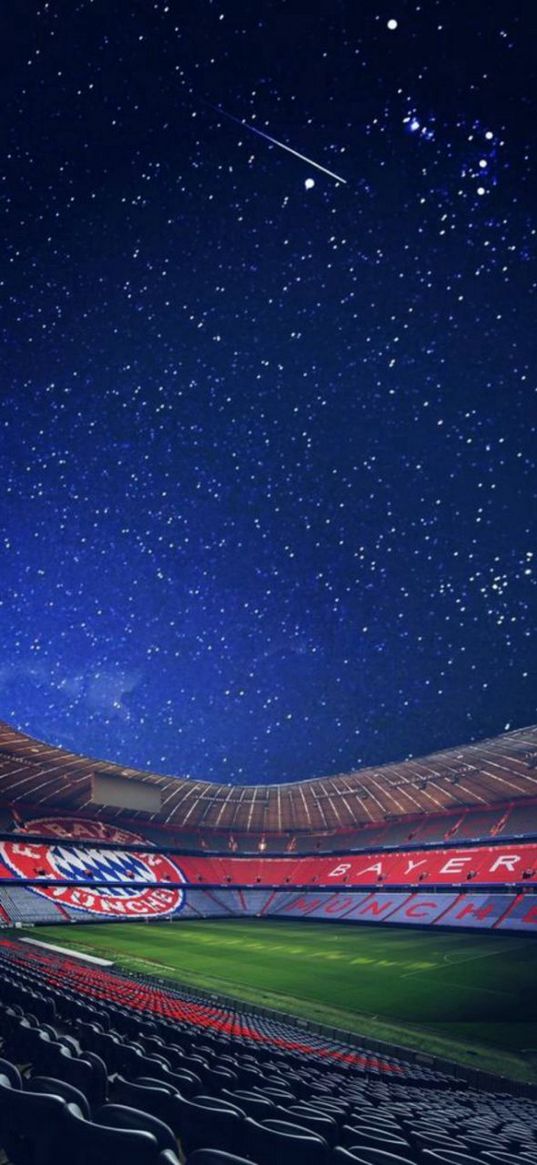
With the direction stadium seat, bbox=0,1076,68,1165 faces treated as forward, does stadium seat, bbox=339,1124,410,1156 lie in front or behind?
in front

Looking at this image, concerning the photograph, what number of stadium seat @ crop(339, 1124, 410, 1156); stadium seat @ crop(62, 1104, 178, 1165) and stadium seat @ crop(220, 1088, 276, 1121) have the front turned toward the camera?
0

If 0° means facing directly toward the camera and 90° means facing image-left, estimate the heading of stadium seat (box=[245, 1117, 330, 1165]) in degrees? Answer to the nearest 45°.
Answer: approximately 225°

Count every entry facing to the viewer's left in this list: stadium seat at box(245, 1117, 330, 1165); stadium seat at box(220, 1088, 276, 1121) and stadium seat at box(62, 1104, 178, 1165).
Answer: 0

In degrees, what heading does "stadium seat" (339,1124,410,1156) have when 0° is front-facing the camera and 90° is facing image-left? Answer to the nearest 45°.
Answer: approximately 225°

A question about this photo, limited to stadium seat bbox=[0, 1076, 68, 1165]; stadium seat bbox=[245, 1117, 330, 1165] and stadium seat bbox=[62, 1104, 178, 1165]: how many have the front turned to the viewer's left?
0

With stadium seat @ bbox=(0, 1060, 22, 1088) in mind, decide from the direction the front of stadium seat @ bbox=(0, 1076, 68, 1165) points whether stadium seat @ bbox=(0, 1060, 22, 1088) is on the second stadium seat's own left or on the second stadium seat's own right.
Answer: on the second stadium seat's own left

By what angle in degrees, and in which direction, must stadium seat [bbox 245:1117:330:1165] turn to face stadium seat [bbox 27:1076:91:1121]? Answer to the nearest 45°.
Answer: approximately 135° to its left

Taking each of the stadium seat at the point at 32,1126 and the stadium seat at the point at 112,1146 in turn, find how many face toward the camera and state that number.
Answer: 0

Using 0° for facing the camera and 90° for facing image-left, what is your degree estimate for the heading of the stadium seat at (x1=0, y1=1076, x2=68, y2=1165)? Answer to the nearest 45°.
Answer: approximately 225°

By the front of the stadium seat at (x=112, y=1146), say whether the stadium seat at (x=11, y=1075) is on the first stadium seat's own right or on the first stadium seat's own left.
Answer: on the first stadium seat's own left

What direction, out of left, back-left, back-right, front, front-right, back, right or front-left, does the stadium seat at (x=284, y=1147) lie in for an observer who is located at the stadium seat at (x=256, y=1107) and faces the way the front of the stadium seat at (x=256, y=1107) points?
back-right
